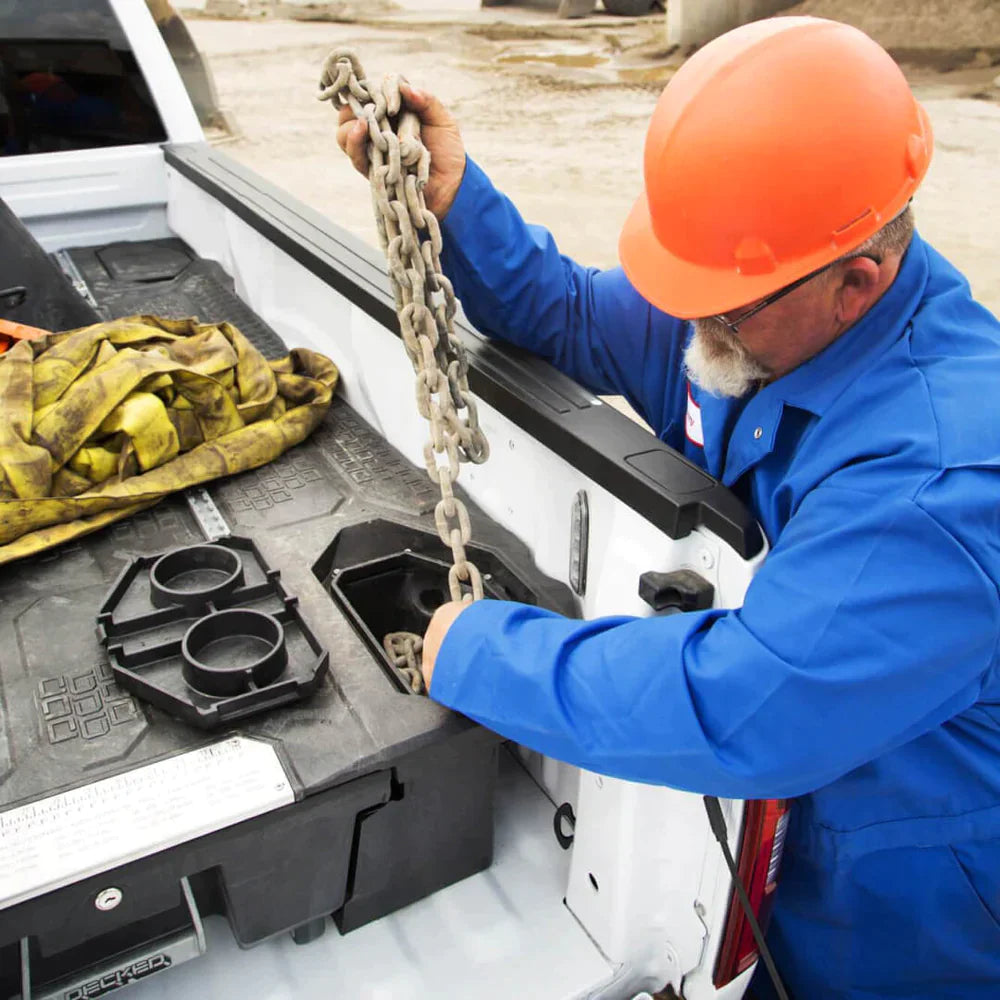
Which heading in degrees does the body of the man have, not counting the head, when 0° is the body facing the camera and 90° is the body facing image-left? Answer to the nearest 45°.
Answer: approximately 90°

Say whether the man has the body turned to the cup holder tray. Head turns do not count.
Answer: yes

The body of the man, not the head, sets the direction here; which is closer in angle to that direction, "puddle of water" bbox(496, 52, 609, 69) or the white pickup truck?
the white pickup truck

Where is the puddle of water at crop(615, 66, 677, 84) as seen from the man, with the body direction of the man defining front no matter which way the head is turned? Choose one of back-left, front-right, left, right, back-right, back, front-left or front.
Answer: right

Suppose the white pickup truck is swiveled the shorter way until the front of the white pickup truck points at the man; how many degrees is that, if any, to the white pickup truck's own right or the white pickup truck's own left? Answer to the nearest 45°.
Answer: approximately 135° to the white pickup truck's own right

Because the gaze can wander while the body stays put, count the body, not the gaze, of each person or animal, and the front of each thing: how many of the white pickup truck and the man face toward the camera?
0

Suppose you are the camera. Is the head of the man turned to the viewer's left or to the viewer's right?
to the viewer's left

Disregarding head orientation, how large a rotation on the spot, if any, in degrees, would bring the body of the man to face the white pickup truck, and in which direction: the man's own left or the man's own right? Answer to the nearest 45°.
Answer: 0° — they already face it

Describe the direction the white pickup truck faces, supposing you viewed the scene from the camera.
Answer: facing away from the viewer and to the left of the viewer

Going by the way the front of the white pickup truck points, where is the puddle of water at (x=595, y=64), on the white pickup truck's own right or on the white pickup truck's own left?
on the white pickup truck's own right

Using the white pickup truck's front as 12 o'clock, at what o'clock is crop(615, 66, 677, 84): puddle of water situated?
The puddle of water is roughly at 2 o'clock from the white pickup truck.

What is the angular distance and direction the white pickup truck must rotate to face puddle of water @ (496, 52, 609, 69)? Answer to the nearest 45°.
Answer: approximately 45° to its right
